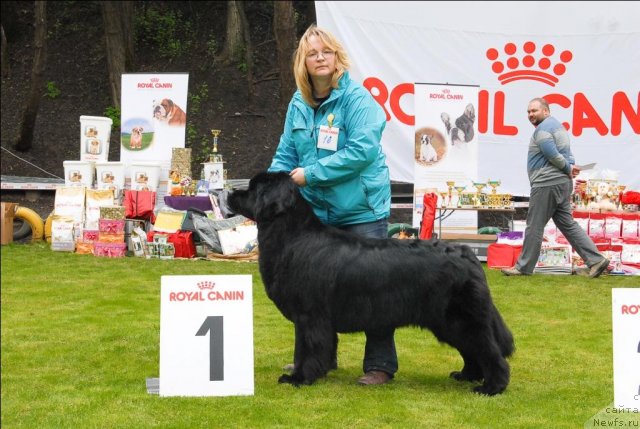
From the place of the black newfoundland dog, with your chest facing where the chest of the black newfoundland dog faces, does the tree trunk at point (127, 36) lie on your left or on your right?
on your right

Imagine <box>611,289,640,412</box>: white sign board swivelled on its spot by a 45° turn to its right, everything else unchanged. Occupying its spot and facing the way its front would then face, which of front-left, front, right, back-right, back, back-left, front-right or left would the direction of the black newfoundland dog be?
front-right

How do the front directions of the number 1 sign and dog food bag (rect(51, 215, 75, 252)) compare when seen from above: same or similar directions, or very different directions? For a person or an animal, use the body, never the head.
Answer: same or similar directions

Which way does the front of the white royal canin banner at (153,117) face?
toward the camera

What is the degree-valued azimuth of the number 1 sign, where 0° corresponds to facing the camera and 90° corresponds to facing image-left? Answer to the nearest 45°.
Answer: approximately 0°

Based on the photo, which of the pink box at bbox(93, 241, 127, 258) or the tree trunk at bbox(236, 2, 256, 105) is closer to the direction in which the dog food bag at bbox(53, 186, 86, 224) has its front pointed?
the pink box

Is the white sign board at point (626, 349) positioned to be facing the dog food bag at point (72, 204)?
no

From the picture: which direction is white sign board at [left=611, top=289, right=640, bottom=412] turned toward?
toward the camera

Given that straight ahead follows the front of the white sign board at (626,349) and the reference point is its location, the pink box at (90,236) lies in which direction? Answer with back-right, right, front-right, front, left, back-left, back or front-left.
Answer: back-right

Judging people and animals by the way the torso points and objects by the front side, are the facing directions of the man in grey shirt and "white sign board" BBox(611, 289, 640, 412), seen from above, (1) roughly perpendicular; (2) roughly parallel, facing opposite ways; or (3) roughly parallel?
roughly perpendicular

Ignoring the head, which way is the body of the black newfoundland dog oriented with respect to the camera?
to the viewer's left

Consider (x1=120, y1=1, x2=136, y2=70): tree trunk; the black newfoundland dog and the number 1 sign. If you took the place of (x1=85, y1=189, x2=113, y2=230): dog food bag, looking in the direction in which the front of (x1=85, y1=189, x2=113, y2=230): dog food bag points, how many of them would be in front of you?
2

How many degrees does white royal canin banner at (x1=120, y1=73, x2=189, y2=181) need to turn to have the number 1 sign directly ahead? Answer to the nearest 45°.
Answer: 0° — it already faces it

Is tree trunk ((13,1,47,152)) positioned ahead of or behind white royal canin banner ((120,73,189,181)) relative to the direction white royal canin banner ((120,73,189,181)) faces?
behind

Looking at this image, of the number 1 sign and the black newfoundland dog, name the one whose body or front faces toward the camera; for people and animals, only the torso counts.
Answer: the number 1 sign

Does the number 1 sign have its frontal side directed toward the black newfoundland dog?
no
